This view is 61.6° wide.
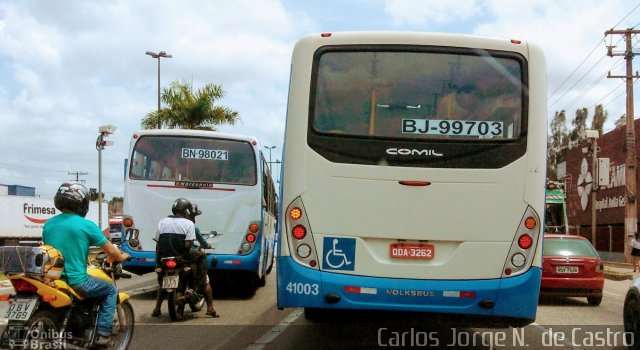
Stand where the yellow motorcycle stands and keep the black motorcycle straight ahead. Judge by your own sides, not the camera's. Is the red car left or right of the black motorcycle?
right

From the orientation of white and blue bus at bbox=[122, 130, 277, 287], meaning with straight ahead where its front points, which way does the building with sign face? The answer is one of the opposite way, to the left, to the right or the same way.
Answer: to the left

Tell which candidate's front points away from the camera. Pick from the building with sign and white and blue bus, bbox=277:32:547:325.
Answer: the white and blue bus

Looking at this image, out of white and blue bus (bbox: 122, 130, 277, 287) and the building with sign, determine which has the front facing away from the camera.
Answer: the white and blue bus

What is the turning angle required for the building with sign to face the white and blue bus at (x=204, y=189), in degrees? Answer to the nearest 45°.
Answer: approximately 45° to its left

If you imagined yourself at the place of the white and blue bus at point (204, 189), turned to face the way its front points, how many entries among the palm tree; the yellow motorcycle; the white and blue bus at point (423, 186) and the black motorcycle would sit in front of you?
1

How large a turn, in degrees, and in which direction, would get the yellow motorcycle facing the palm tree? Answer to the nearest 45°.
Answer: approximately 45° to its left

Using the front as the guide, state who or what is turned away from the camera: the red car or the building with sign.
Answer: the red car

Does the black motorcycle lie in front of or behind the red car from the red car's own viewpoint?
behind

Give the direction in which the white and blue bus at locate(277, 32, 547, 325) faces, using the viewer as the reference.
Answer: facing away from the viewer

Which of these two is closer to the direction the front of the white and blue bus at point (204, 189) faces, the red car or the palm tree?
the palm tree

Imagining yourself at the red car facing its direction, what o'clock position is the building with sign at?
The building with sign is roughly at 12 o'clock from the red car.

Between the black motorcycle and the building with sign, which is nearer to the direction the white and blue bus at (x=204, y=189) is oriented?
the building with sign

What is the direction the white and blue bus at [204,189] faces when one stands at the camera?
facing away from the viewer

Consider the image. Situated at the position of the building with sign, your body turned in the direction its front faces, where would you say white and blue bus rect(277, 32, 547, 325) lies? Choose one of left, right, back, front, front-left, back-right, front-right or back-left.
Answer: front-left

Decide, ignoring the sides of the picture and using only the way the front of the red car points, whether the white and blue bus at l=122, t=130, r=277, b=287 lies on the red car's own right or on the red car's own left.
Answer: on the red car's own left

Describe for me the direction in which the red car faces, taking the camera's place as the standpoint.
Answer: facing away from the viewer

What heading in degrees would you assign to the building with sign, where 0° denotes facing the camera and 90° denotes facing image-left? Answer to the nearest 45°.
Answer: approximately 45°
